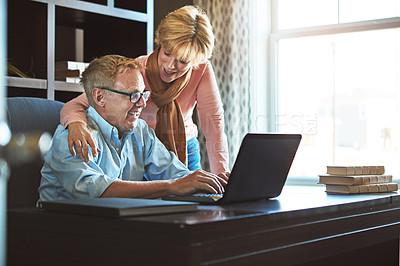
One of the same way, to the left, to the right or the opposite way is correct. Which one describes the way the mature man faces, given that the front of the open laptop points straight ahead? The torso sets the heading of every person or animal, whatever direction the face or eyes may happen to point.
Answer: the opposite way

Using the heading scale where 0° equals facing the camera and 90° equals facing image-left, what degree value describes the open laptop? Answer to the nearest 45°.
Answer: approximately 135°

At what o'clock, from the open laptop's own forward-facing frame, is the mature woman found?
The mature woman is roughly at 1 o'clock from the open laptop.

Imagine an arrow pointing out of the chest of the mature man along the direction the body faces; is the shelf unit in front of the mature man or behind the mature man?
behind

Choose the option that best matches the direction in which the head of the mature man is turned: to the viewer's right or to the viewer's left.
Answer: to the viewer's right
